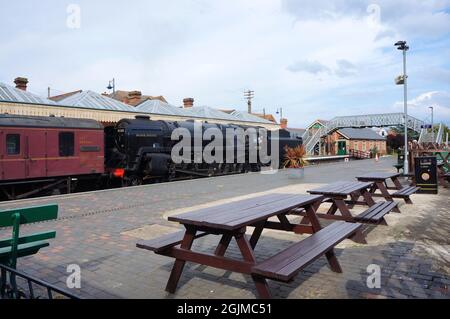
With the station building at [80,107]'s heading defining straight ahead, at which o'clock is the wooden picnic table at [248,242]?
The wooden picnic table is roughly at 1 o'clock from the station building.

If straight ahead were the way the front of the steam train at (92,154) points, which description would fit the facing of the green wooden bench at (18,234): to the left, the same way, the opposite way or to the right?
to the right

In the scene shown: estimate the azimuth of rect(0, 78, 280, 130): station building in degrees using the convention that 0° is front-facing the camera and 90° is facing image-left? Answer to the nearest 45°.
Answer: approximately 315°
